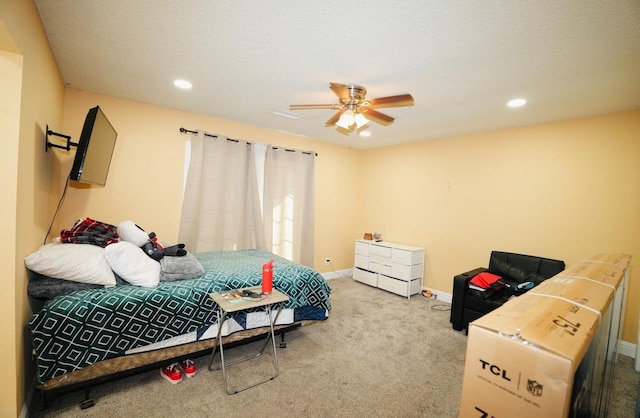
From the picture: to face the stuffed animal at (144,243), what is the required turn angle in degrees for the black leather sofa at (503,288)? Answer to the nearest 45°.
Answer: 0° — it already faces it

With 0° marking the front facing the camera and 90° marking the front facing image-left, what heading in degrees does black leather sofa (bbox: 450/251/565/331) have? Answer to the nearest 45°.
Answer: approximately 45°

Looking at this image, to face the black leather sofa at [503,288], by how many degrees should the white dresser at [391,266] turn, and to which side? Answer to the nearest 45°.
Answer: approximately 90° to its left

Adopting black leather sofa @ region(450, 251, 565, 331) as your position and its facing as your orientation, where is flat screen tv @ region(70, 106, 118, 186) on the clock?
The flat screen tv is roughly at 12 o'clock from the black leather sofa.

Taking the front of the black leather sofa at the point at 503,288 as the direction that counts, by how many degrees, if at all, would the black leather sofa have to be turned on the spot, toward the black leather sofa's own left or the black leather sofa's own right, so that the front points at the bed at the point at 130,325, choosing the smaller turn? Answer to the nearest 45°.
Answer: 0° — it already faces it

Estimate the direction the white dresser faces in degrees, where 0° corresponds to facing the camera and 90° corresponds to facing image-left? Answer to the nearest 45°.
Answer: approximately 45°
